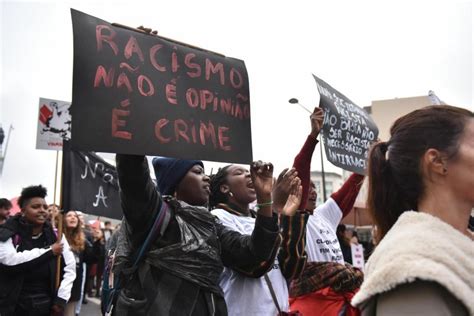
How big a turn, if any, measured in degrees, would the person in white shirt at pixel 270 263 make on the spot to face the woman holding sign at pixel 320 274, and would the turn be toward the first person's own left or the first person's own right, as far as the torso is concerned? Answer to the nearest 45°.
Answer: approximately 90° to the first person's own left

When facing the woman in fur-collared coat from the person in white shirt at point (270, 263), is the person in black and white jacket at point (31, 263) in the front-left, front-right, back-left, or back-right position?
back-right

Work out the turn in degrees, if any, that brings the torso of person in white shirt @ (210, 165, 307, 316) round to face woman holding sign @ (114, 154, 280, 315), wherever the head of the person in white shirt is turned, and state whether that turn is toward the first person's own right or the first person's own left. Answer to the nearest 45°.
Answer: approximately 90° to the first person's own right
